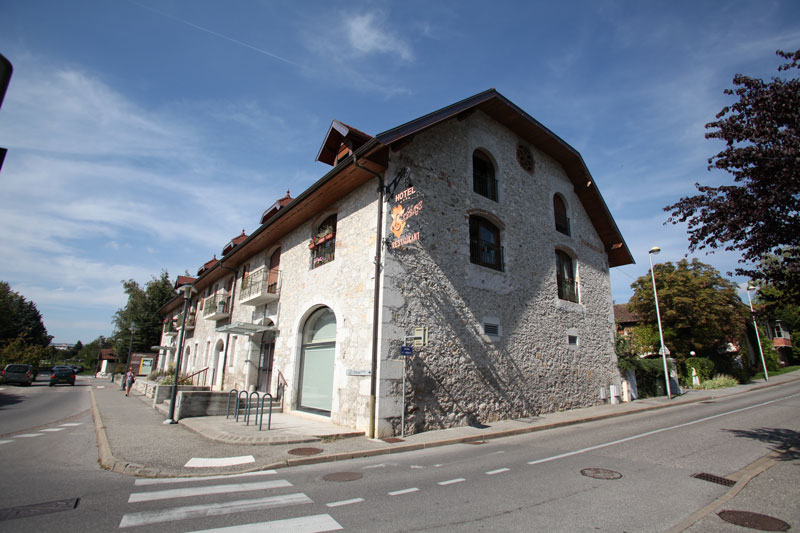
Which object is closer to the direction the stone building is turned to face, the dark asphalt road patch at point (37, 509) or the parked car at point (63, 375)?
the dark asphalt road patch

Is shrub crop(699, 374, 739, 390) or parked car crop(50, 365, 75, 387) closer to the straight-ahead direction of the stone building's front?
the parked car

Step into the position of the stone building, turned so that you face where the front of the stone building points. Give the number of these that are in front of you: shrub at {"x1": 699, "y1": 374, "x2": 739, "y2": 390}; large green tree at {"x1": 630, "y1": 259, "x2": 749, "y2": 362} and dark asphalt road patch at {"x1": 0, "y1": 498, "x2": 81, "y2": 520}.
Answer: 1

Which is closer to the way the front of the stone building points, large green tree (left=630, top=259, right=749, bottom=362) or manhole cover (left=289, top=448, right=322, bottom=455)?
the manhole cover

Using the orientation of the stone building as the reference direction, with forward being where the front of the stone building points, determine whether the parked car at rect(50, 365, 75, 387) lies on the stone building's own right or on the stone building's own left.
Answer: on the stone building's own right

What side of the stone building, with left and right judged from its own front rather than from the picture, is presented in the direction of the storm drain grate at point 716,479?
left

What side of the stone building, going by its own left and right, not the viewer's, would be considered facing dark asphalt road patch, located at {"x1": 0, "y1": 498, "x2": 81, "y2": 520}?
front

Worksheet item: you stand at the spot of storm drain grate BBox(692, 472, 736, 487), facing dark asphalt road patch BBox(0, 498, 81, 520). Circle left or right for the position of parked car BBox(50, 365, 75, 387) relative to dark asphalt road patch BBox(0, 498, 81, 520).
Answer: right

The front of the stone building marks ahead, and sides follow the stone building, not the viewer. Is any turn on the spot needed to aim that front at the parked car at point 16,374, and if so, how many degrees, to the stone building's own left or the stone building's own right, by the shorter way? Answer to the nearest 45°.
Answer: approximately 90° to the stone building's own right

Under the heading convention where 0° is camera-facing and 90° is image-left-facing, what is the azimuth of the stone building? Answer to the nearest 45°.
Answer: approximately 45°

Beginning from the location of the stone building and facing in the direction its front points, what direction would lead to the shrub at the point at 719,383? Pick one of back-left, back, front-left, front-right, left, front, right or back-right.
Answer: back

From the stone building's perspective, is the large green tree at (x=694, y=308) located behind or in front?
behind

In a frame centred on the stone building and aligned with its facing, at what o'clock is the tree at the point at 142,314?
The tree is roughly at 3 o'clock from the stone building.

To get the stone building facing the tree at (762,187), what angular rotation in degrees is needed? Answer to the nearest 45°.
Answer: approximately 90° to its left

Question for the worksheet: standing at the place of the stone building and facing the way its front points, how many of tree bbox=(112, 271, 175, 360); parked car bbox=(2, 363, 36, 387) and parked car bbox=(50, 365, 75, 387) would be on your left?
0

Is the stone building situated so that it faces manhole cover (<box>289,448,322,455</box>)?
no
